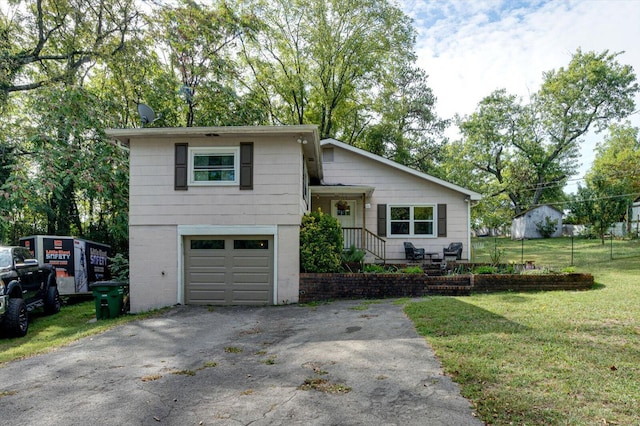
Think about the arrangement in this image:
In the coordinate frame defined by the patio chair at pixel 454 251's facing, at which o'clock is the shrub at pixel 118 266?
The shrub is roughly at 1 o'clock from the patio chair.

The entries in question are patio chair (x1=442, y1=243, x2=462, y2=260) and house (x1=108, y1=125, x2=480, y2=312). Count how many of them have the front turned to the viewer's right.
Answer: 0

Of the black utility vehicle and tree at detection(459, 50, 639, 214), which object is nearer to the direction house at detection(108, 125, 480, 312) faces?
the black utility vehicle

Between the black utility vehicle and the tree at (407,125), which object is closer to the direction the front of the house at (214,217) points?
the black utility vehicle

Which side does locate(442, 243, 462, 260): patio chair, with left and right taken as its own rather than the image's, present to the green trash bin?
front

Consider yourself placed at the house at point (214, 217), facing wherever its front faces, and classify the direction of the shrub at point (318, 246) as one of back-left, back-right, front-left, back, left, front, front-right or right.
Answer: left

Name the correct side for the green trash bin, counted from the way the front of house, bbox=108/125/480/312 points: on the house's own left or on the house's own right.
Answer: on the house's own right

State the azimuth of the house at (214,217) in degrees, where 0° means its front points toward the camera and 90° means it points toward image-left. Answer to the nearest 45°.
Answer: approximately 0°

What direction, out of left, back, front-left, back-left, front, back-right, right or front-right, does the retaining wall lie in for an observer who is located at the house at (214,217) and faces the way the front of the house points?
left

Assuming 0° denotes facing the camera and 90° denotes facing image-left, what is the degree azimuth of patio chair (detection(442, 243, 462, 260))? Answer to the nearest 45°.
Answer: approximately 45°
